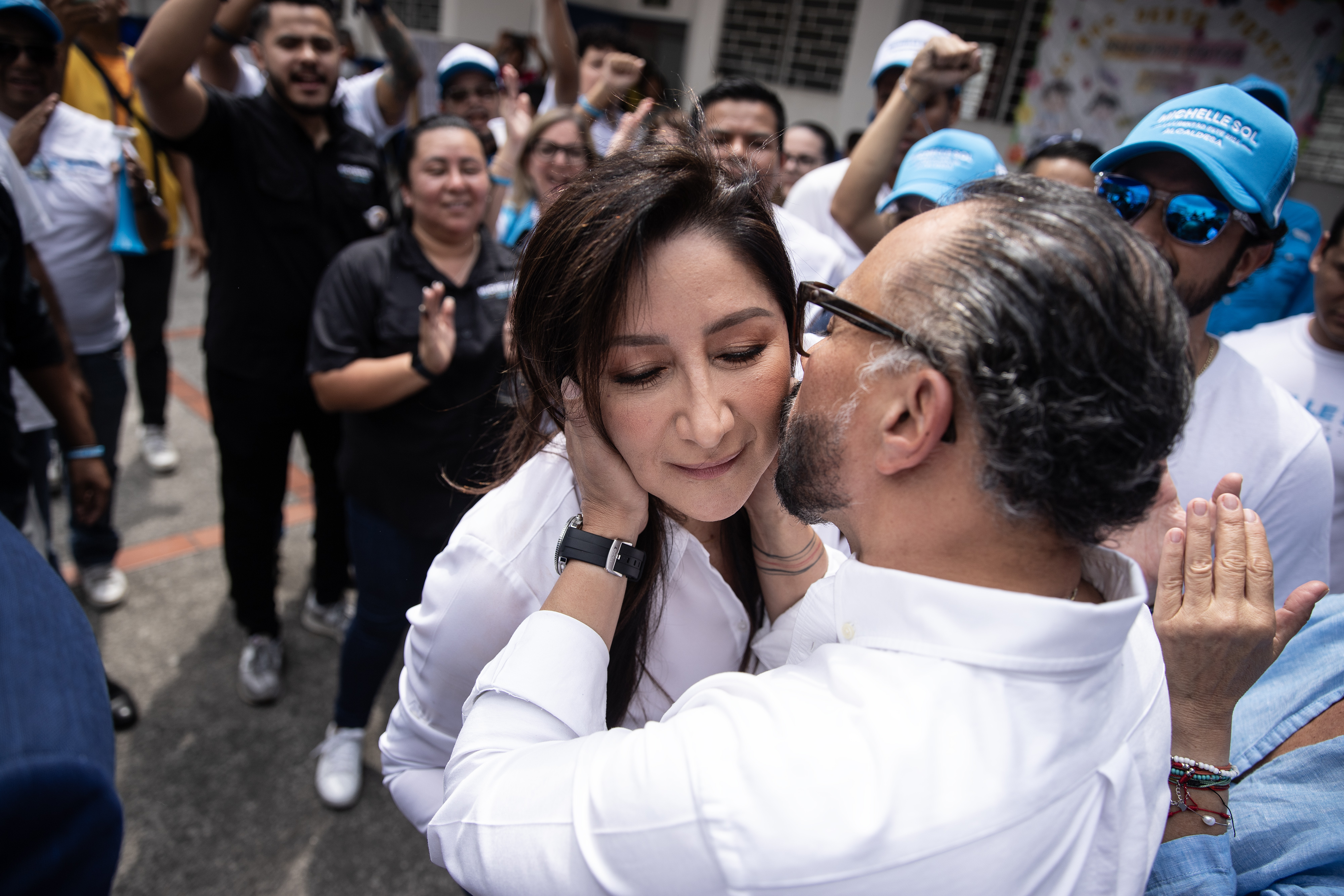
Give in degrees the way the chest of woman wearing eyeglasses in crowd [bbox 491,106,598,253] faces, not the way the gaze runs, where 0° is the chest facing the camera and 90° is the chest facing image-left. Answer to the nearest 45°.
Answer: approximately 0°

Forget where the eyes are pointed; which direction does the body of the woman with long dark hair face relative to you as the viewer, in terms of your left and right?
facing the viewer and to the right of the viewer

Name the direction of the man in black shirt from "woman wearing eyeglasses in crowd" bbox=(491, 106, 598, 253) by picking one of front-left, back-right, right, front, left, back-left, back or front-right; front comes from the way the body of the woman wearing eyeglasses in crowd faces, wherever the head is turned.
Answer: front-right

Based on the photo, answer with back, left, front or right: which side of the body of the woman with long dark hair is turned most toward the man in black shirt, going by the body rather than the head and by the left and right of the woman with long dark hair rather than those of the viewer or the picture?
back

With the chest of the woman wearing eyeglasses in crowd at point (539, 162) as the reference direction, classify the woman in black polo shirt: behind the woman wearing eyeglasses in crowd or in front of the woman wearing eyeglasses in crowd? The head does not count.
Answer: in front

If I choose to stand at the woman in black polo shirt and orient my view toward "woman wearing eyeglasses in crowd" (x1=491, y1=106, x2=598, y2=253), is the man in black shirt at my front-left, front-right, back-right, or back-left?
front-left
